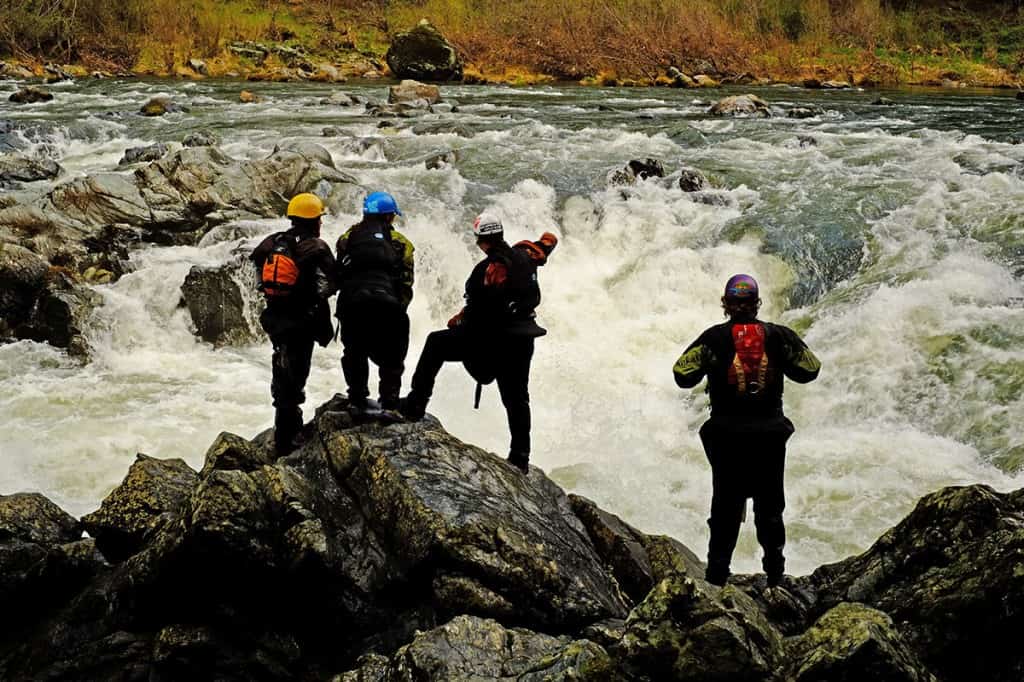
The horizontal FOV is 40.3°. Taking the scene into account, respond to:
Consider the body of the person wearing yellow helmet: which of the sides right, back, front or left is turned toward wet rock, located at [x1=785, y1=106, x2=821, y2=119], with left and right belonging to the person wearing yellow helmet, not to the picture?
front

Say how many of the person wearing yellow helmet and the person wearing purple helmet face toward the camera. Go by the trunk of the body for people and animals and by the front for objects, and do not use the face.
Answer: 0

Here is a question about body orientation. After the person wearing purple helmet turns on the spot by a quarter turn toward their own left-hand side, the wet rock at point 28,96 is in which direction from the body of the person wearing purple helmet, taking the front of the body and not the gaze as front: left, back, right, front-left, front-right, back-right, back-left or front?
front-right

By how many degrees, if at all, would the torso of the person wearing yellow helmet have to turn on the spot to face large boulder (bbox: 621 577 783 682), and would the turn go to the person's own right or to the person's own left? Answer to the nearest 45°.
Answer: approximately 90° to the person's own right

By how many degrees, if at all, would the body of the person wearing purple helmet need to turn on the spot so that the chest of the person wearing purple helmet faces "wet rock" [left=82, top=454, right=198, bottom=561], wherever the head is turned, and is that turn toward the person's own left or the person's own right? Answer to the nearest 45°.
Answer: approximately 90° to the person's own left

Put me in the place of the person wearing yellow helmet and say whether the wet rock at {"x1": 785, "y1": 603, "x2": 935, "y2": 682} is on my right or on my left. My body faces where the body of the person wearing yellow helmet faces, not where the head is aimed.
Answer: on my right

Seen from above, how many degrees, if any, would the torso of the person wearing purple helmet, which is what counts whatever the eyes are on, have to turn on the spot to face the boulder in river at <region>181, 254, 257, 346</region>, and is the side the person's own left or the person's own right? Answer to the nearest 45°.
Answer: approximately 45° to the person's own left

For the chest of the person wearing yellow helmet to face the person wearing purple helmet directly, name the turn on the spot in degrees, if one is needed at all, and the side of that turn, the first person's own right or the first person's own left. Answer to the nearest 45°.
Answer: approximately 90° to the first person's own right

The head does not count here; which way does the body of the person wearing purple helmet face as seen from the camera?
away from the camera

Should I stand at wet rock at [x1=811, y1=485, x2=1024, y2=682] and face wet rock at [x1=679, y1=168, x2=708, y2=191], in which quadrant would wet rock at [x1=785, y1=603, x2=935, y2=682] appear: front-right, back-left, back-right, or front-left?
back-left

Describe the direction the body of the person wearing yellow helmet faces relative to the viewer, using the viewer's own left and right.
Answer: facing away from the viewer and to the right of the viewer

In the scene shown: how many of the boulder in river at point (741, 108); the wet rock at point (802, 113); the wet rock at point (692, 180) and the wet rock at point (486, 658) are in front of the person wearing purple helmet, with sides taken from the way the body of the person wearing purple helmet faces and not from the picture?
3

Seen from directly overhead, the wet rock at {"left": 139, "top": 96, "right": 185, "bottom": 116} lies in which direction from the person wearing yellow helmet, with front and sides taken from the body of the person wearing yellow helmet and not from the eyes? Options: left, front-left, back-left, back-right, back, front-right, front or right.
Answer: front-left

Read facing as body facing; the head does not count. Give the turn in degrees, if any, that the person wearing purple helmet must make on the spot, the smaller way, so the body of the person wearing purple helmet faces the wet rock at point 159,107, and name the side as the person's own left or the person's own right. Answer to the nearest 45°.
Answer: approximately 45° to the person's own left

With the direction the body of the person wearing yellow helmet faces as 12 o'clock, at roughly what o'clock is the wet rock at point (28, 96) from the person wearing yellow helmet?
The wet rock is roughly at 10 o'clock from the person wearing yellow helmet.
